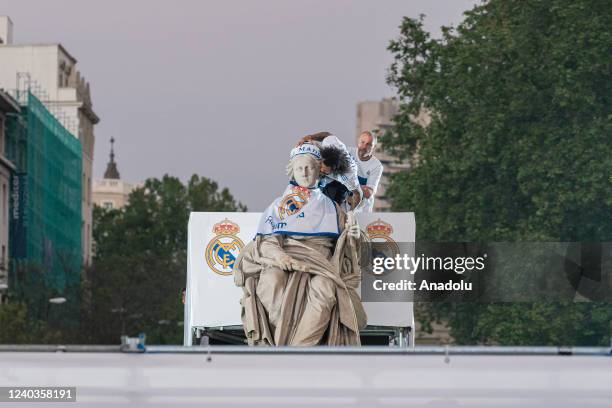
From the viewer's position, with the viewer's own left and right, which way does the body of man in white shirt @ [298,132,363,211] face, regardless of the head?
facing the viewer and to the left of the viewer

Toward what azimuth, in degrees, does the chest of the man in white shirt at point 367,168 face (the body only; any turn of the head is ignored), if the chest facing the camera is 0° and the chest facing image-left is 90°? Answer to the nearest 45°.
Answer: approximately 45°

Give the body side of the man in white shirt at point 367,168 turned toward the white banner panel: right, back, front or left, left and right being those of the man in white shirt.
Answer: front

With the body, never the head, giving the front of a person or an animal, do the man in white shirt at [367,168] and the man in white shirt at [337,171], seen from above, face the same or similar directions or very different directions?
same or similar directions

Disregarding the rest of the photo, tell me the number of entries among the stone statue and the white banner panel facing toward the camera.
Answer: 2

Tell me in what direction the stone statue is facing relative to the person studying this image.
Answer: facing the viewer

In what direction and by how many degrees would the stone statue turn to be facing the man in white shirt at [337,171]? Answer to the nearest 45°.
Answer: approximately 180°

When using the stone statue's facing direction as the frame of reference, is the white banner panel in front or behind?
behind

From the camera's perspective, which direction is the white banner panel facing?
toward the camera
